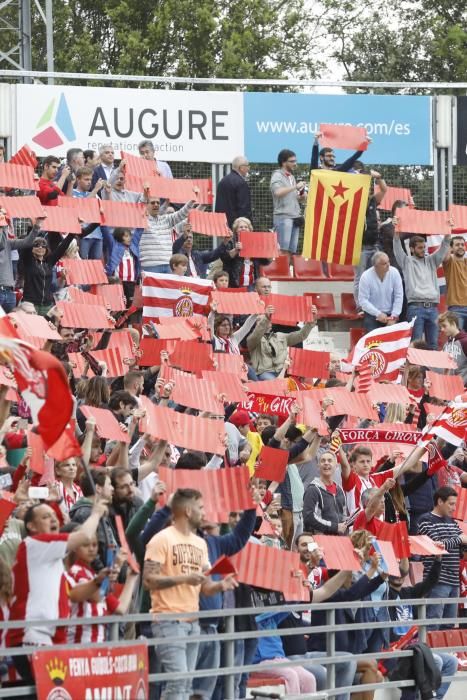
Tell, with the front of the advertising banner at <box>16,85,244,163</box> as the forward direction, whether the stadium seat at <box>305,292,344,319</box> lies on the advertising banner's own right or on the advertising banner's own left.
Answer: on the advertising banner's own left

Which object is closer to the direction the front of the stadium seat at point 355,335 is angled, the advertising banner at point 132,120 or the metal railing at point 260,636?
the metal railing

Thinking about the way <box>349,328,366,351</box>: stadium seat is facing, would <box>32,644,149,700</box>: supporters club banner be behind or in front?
in front

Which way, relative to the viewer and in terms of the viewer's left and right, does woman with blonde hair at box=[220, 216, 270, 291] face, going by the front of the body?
facing the viewer and to the right of the viewer

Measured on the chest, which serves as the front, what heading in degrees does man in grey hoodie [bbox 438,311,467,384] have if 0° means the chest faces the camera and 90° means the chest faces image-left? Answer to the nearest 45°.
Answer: approximately 45°

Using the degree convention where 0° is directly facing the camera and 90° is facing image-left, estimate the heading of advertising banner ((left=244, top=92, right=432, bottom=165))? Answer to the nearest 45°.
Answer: approximately 0°

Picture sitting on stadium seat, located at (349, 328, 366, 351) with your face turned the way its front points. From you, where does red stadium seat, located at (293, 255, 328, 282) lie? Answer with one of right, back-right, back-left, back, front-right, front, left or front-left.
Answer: back-right

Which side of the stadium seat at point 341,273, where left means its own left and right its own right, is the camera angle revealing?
front

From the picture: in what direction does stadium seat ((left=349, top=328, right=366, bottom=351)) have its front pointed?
toward the camera

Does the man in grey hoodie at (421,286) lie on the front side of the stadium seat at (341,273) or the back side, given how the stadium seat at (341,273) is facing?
on the front side

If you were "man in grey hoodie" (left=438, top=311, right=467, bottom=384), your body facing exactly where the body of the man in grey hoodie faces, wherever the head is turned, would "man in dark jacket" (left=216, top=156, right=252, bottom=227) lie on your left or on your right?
on your right
